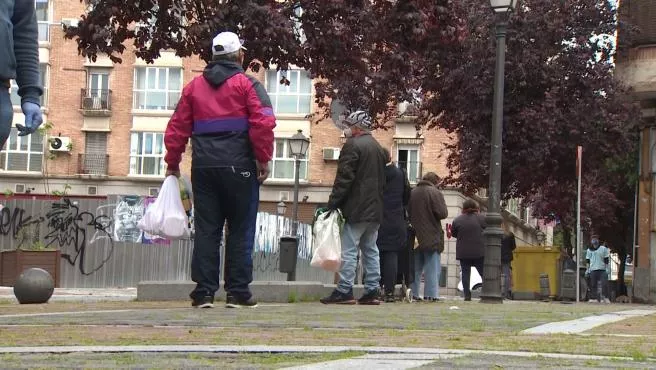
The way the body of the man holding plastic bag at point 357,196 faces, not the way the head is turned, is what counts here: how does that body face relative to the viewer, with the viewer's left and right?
facing away from the viewer and to the left of the viewer

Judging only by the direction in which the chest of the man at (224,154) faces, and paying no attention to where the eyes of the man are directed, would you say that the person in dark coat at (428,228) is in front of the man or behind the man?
in front

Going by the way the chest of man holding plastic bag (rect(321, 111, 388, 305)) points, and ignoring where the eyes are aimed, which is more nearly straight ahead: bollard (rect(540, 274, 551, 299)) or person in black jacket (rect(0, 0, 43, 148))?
the bollard

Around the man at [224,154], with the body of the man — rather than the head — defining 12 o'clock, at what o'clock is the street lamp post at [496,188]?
The street lamp post is roughly at 1 o'clock from the man.

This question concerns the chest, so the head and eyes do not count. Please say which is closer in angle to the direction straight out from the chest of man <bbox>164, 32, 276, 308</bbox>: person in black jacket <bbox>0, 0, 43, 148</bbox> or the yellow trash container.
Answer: the yellow trash container

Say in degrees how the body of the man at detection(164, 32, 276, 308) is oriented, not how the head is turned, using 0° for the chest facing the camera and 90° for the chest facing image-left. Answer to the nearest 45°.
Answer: approximately 180°

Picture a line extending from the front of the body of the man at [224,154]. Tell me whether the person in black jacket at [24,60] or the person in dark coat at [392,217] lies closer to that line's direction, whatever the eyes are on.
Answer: the person in dark coat

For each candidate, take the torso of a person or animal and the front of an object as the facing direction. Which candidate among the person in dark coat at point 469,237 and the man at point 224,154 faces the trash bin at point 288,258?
the man
